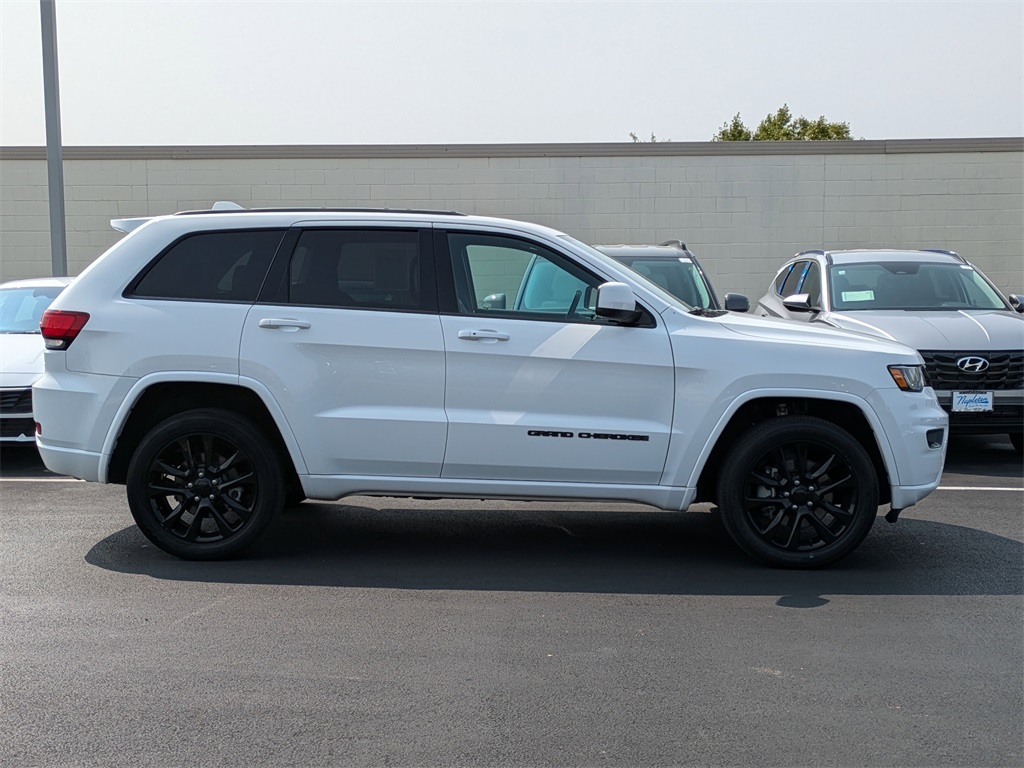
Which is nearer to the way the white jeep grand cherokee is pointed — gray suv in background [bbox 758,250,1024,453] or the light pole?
the gray suv in background

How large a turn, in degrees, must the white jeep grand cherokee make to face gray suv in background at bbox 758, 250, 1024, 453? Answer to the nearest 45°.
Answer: approximately 45° to its left

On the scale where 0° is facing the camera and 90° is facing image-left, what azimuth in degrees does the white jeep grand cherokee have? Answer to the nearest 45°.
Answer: approximately 270°

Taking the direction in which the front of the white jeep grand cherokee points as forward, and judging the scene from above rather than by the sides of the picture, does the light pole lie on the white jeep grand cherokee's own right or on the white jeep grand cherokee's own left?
on the white jeep grand cherokee's own left
